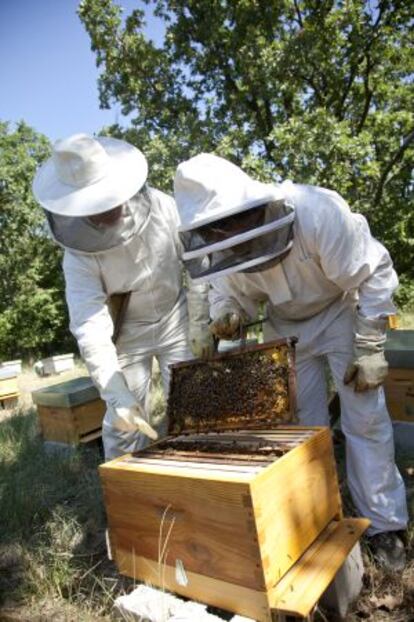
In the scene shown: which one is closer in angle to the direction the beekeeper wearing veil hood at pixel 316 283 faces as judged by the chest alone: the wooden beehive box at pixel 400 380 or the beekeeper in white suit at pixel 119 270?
the beekeeper in white suit

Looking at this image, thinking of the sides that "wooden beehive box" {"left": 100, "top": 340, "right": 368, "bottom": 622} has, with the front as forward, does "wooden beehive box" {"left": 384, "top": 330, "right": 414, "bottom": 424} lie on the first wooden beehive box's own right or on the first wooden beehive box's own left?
on the first wooden beehive box's own left

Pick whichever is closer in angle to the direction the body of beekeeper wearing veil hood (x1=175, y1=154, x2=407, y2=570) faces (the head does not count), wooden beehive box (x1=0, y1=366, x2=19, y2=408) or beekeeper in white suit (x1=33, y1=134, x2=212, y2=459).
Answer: the beekeeper in white suit

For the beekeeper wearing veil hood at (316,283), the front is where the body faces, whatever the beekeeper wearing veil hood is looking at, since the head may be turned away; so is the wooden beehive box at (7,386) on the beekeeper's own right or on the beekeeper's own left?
on the beekeeper's own right

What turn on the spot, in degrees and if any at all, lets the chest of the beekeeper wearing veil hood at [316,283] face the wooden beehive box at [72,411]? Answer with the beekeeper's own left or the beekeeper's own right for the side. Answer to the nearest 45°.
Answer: approximately 90° to the beekeeper's own right

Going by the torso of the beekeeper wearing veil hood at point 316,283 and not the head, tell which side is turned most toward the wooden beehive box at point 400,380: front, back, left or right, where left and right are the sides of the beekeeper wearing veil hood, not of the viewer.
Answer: back

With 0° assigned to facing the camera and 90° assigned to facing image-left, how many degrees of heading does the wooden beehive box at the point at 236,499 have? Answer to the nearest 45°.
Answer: approximately 315°
